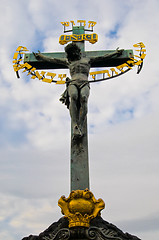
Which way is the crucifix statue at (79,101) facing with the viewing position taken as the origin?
facing the viewer

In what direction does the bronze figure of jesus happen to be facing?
toward the camera
